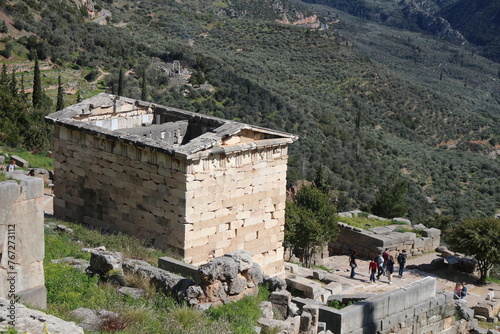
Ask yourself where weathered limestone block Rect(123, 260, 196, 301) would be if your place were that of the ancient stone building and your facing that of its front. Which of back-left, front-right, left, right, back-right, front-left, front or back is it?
back-left

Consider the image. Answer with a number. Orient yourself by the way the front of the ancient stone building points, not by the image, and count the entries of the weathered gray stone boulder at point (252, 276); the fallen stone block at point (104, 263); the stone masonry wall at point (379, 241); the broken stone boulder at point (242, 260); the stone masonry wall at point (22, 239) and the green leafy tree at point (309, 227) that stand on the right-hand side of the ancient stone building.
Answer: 2

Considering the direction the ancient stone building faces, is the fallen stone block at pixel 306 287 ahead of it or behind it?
behind

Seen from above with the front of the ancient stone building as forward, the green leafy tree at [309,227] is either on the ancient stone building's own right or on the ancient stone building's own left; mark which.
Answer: on the ancient stone building's own right

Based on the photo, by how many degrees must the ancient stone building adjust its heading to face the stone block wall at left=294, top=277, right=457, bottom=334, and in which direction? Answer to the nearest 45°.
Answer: approximately 180°

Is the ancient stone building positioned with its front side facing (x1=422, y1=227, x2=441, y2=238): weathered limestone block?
no

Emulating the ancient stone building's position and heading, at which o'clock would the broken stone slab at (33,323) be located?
The broken stone slab is roughly at 8 o'clock from the ancient stone building.

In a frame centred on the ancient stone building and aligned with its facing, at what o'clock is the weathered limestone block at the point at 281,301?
The weathered limestone block is roughly at 7 o'clock from the ancient stone building.

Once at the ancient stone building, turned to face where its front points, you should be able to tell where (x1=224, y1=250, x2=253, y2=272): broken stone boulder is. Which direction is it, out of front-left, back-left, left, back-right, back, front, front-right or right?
back-left

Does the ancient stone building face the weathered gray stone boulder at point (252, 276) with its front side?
no

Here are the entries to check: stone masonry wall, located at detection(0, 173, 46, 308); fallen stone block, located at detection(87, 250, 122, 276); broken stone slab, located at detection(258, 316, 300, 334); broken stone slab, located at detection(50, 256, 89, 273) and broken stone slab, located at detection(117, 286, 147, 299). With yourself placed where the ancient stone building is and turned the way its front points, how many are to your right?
0

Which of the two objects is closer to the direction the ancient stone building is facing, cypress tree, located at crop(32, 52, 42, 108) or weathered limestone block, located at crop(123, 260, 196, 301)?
the cypress tree

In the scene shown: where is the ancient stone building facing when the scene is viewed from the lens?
facing away from the viewer and to the left of the viewer

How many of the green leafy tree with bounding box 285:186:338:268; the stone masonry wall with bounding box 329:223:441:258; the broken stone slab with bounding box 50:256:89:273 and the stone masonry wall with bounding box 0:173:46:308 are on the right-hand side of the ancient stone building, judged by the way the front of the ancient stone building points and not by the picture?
2

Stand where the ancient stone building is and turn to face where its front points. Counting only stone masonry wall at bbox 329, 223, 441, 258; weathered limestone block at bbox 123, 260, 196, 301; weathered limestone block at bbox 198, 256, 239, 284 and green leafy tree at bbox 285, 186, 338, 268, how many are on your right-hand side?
2
